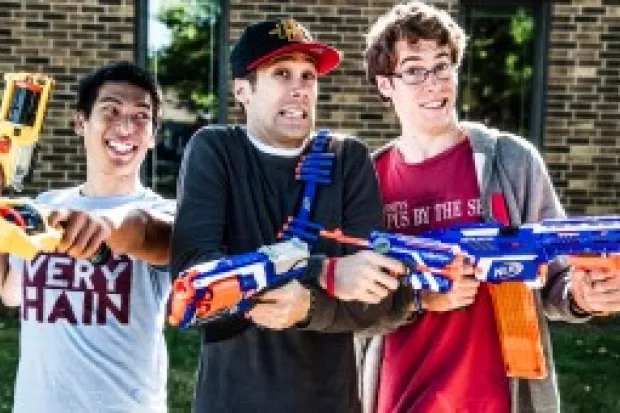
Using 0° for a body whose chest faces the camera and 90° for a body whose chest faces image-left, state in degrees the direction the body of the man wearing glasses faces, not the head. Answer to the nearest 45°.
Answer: approximately 0°

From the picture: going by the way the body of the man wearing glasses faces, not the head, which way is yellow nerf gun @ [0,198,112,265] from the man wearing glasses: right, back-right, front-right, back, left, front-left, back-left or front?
front-right

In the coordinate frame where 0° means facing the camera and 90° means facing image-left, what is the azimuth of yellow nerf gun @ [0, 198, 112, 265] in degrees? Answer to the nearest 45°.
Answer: approximately 90°

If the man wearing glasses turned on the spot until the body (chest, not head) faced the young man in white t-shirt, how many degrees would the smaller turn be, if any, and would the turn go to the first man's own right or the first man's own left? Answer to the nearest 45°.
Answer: approximately 90° to the first man's own right

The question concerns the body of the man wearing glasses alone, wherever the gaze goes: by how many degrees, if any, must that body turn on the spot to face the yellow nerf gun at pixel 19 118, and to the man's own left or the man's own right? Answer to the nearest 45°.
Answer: approximately 45° to the man's own right

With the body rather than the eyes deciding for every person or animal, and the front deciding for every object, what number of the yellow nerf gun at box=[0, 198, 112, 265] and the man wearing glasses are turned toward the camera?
1

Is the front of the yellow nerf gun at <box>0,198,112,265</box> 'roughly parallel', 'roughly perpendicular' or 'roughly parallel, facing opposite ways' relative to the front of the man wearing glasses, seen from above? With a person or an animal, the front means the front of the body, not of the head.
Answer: roughly perpendicular
